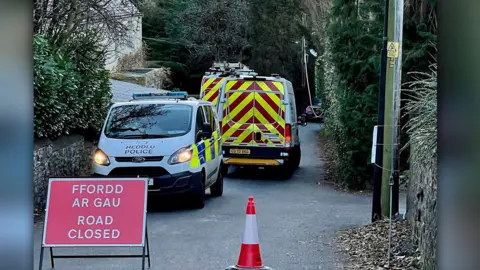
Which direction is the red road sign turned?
toward the camera

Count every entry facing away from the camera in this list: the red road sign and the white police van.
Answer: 0

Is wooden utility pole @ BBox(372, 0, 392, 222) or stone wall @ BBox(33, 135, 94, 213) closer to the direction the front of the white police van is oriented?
the stone wall

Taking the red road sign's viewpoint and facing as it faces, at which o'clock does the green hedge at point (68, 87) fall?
The green hedge is roughly at 6 o'clock from the red road sign.

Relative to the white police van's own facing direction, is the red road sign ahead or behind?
ahead

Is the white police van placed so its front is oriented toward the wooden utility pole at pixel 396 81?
no

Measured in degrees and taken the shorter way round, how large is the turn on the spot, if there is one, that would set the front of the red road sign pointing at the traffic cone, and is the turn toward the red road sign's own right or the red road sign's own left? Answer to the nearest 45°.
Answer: approximately 90° to the red road sign's own left

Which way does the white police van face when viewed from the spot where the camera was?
facing the viewer and to the left of the viewer

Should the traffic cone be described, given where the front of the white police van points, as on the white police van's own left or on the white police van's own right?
on the white police van's own left

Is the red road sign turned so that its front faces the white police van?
no

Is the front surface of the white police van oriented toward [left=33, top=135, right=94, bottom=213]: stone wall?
no

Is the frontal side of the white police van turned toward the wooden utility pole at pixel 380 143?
no

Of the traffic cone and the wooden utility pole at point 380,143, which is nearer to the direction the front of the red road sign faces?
the traffic cone
